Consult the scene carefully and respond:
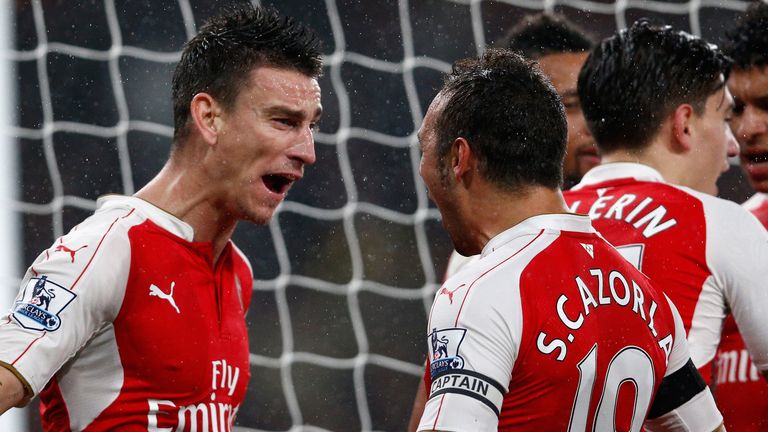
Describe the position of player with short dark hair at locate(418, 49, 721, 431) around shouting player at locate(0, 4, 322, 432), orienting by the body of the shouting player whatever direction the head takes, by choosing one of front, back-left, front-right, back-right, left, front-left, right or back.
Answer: front

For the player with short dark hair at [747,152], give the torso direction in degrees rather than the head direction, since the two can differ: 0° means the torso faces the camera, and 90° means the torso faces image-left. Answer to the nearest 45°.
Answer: approximately 45°

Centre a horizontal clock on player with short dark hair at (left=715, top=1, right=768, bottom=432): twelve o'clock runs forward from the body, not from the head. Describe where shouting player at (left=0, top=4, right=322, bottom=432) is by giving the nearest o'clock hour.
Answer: The shouting player is roughly at 12 o'clock from the player with short dark hair.

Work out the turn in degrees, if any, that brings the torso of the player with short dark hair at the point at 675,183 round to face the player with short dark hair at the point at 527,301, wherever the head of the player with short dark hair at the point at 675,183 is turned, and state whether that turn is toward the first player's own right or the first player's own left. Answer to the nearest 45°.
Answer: approximately 180°

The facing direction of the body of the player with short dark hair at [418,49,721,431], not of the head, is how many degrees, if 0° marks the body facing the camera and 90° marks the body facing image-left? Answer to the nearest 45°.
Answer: approximately 135°

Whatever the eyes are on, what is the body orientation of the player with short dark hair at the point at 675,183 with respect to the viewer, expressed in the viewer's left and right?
facing away from the viewer and to the right of the viewer

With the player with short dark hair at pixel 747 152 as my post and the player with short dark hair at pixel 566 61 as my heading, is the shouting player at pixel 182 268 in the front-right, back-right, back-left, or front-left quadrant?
front-left

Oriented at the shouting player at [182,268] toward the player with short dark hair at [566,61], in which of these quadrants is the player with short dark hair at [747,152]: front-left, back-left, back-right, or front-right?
front-right

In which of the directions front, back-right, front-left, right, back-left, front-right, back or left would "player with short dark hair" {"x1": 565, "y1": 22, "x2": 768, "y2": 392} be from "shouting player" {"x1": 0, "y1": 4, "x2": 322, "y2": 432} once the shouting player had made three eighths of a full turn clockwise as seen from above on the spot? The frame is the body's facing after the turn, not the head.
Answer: back

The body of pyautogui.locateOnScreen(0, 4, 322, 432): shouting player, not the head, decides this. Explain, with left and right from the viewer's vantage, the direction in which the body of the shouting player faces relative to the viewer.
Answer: facing the viewer and to the right of the viewer

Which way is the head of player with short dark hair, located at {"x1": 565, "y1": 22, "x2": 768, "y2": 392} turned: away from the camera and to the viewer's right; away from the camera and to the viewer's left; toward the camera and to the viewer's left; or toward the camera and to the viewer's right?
away from the camera and to the viewer's right

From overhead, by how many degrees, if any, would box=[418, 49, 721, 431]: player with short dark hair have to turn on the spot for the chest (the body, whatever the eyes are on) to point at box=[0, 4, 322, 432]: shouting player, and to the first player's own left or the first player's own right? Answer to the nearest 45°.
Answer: approximately 45° to the first player's own left
